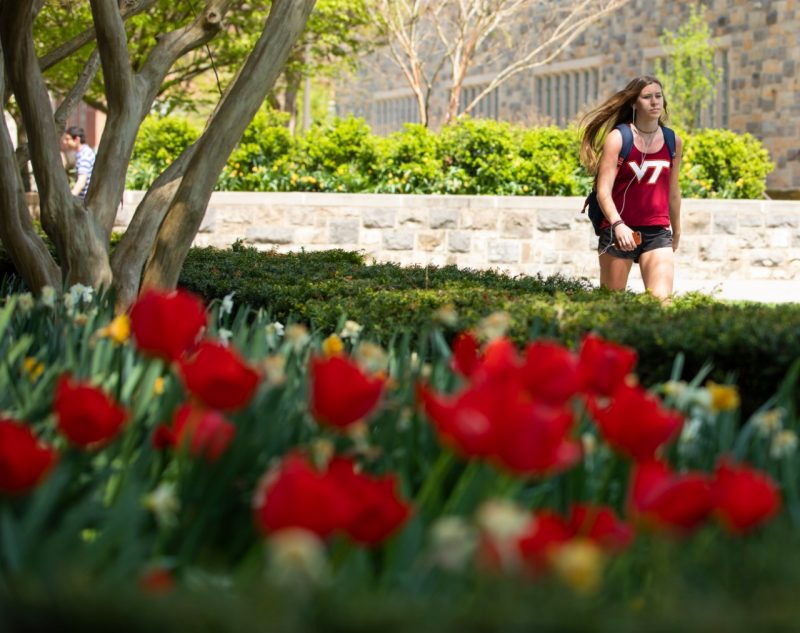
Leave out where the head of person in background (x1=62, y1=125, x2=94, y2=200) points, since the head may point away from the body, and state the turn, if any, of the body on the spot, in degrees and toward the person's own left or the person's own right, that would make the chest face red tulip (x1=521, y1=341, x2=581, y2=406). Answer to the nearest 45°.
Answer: approximately 90° to the person's own left

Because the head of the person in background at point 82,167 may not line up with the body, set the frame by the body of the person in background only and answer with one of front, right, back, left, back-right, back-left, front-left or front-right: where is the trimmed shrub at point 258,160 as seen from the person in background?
back-right

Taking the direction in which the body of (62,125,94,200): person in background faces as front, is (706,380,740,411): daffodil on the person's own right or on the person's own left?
on the person's own left

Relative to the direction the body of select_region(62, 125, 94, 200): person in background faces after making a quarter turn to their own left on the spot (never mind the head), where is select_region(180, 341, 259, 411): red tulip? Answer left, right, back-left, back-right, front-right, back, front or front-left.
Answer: front

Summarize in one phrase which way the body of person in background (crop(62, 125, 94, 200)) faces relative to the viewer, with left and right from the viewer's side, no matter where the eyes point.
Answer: facing to the left of the viewer

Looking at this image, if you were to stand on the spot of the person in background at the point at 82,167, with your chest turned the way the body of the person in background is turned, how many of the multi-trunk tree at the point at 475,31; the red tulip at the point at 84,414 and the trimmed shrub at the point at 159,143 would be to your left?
1

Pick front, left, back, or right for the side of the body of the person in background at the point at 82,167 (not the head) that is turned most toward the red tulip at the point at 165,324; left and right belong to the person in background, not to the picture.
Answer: left

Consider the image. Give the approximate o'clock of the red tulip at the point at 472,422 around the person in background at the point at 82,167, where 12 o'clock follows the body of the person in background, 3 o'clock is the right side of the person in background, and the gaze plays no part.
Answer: The red tulip is roughly at 9 o'clock from the person in background.

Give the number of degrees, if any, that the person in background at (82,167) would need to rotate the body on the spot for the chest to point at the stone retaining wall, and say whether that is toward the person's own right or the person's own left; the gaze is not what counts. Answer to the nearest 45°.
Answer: approximately 180°

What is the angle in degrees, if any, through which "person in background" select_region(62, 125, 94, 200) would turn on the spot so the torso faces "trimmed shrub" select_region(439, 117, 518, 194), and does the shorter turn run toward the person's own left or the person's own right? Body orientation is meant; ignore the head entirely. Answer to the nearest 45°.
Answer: approximately 180°

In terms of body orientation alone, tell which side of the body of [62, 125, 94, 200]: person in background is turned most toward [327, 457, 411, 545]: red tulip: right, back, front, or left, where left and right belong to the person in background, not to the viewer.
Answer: left
